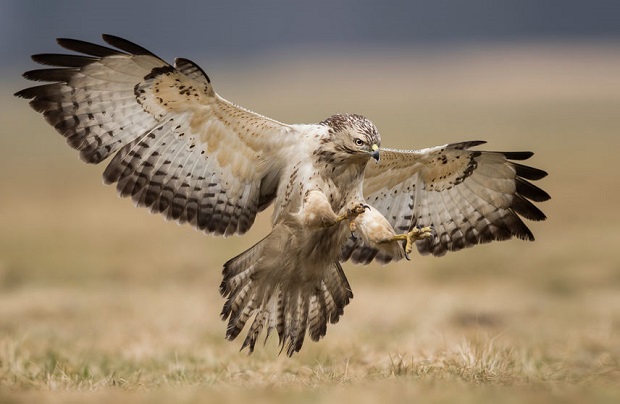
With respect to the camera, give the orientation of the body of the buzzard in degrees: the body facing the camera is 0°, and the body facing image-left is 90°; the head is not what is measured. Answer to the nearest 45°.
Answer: approximately 315°
